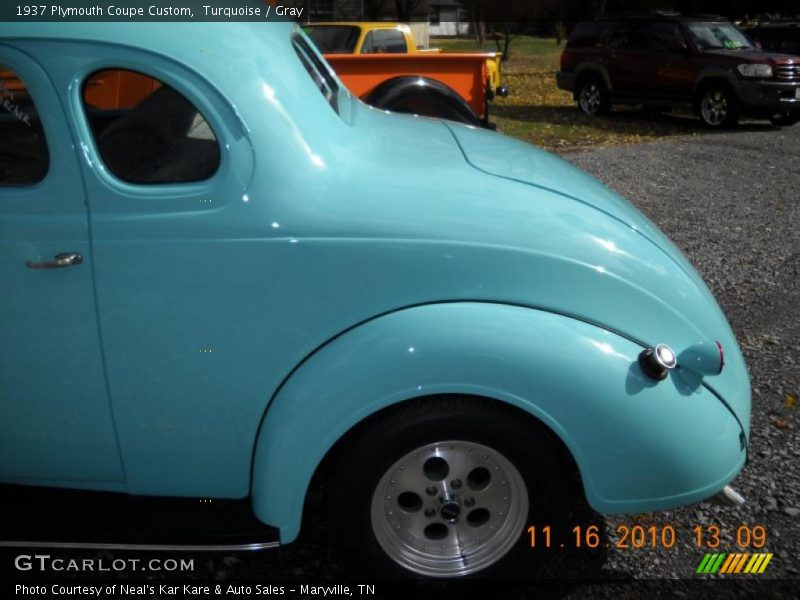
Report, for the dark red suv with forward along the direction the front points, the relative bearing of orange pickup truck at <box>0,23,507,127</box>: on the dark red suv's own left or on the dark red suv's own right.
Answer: on the dark red suv's own right

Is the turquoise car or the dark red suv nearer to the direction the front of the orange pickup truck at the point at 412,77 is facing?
the turquoise car

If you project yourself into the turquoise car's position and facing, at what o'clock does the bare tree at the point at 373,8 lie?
The bare tree is roughly at 3 o'clock from the turquoise car.

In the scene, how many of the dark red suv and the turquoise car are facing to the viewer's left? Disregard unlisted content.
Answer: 1

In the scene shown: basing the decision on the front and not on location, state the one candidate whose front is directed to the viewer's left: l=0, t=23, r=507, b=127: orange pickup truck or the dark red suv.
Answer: the orange pickup truck

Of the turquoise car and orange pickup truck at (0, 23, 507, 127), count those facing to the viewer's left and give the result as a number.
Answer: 2

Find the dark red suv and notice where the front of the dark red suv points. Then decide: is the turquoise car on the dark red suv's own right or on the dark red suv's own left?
on the dark red suv's own right

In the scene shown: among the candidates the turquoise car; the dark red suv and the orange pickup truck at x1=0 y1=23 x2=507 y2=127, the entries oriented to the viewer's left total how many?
2

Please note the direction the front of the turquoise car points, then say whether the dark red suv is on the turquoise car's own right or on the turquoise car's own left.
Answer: on the turquoise car's own right

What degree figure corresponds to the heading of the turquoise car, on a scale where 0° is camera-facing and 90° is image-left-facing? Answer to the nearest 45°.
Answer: approximately 90°

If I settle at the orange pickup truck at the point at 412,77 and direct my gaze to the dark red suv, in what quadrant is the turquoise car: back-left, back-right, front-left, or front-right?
back-right

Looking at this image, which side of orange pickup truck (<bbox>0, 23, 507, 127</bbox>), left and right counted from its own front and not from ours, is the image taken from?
left
